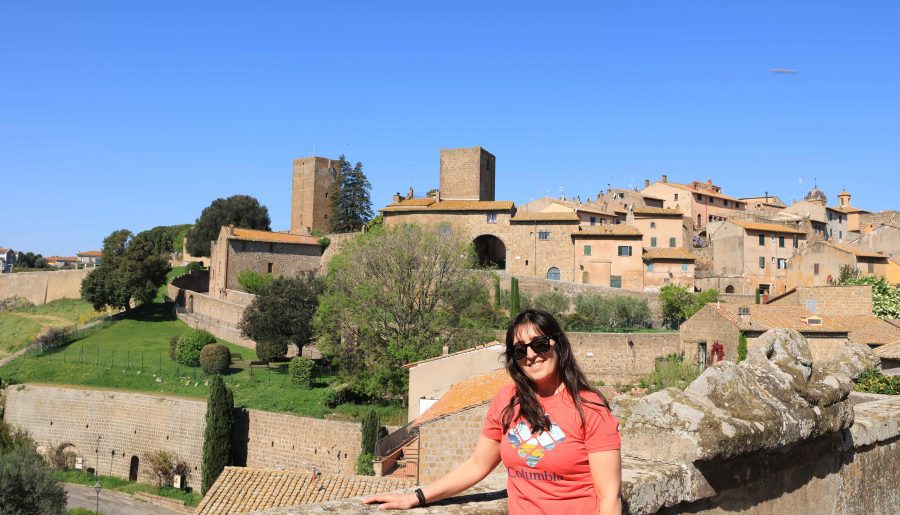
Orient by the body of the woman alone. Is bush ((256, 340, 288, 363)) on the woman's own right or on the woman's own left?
on the woman's own right

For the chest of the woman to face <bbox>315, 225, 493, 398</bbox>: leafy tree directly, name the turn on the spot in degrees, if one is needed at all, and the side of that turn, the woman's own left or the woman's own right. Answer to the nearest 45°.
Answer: approximately 135° to the woman's own right

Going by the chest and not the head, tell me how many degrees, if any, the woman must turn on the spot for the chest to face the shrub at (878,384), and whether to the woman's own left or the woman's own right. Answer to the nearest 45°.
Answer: approximately 180°

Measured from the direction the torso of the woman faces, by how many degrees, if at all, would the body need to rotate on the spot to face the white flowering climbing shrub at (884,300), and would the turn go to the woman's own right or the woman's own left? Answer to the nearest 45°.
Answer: approximately 180°

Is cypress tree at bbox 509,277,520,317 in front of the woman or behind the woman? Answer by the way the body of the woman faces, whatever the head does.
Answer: behind

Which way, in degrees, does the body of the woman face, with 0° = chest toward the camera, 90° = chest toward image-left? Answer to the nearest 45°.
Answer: approximately 45°

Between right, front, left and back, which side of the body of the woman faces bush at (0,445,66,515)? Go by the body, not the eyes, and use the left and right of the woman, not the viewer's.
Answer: right

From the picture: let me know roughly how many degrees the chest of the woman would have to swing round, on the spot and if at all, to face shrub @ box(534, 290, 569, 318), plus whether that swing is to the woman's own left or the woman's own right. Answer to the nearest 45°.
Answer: approximately 135° to the woman's own right

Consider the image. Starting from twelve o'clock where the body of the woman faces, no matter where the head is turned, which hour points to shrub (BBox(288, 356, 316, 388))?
The shrub is roughly at 4 o'clock from the woman.

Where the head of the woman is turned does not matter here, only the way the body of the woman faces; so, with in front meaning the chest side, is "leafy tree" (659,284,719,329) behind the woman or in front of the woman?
behind

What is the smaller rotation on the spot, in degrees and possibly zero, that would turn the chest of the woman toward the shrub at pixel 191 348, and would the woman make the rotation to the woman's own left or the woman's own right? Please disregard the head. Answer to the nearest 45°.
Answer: approximately 90° to the woman's own right
